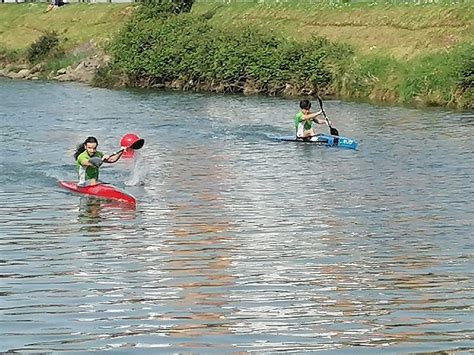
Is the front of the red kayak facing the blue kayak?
no

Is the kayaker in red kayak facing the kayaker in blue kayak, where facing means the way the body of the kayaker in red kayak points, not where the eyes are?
no

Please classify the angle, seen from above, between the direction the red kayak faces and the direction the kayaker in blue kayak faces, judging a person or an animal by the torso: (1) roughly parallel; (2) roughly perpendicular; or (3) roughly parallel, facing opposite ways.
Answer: roughly parallel

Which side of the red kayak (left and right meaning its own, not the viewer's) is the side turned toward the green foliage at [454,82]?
left

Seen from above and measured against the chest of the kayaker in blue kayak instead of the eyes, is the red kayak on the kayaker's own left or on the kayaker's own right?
on the kayaker's own right

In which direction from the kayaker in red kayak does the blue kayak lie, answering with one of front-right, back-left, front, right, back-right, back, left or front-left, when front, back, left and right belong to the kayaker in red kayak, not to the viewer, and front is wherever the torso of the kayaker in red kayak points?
left

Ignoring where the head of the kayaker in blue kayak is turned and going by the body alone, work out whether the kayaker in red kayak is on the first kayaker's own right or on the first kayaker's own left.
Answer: on the first kayaker's own right

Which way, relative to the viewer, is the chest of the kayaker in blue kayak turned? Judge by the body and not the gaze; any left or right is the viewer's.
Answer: facing the viewer and to the right of the viewer
